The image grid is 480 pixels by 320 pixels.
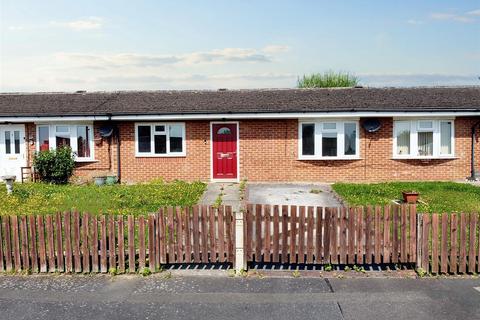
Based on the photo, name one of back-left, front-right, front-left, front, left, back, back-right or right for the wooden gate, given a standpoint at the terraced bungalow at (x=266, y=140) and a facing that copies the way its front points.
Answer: front

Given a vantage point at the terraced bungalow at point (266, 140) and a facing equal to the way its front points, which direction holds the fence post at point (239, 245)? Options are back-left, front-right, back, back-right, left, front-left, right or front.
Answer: front

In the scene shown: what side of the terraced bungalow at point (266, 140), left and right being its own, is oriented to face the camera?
front

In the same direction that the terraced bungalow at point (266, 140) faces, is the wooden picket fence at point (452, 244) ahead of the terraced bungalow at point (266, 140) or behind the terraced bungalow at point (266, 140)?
ahead

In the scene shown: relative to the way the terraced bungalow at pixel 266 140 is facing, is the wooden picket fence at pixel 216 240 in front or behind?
in front
